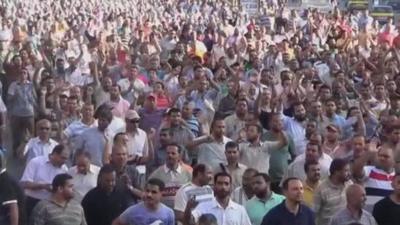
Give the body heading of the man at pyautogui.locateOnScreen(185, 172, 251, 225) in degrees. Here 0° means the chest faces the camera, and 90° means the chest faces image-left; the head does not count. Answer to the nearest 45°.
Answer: approximately 0°

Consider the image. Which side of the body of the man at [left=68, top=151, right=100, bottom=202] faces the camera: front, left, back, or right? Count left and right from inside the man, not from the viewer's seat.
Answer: front

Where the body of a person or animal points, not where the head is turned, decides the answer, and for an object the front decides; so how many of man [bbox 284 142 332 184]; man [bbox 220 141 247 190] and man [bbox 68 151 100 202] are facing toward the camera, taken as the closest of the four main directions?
3

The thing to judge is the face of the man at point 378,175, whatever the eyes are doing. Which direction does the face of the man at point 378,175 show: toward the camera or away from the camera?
toward the camera

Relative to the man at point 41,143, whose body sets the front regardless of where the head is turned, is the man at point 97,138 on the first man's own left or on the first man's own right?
on the first man's own left

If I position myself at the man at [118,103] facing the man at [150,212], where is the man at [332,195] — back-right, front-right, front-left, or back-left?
front-left

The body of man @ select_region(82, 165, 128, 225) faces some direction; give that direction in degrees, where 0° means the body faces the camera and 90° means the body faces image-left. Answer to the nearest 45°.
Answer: approximately 315°

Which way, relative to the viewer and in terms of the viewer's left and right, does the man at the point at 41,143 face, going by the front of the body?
facing the viewer

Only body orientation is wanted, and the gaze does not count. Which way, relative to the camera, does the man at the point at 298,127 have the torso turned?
toward the camera

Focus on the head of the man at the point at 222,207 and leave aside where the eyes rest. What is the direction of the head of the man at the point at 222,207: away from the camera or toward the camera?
toward the camera

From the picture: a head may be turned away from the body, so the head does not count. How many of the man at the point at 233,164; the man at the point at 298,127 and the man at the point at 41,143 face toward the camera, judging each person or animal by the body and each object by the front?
3
